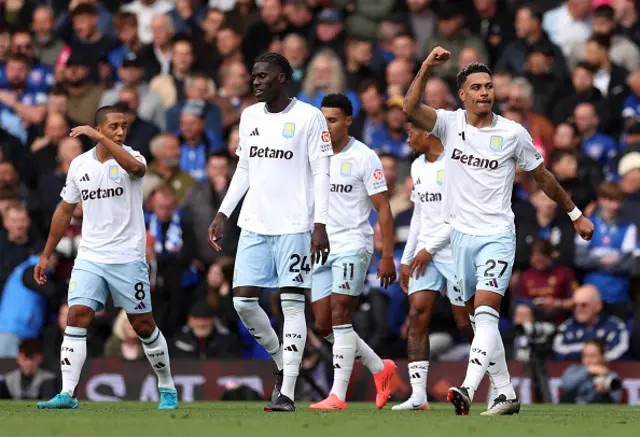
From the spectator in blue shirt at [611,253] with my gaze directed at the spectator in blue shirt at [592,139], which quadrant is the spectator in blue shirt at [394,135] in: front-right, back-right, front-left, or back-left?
front-left

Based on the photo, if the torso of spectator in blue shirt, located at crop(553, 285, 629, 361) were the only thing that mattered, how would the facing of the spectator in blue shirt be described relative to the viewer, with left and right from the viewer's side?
facing the viewer

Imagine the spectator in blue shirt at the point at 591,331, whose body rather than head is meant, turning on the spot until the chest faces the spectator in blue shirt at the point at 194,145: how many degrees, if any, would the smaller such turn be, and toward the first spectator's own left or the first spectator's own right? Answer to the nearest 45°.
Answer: approximately 90° to the first spectator's own right
